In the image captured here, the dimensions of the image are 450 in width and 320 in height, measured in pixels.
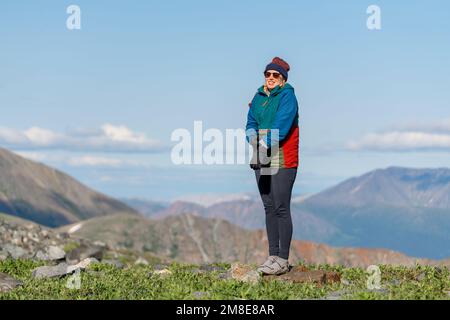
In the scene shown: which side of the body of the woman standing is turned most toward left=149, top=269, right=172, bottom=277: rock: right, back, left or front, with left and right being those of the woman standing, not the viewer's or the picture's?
right

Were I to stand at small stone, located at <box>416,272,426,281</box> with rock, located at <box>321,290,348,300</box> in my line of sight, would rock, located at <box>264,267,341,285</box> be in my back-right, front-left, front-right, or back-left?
front-right

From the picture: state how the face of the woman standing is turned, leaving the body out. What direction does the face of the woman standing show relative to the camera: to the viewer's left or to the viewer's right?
to the viewer's left

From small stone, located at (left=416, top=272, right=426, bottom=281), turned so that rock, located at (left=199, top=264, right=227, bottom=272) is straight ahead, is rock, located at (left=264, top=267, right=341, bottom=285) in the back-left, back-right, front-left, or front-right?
front-left

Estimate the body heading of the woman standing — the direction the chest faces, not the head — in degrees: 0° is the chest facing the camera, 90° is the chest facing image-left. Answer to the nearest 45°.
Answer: approximately 45°

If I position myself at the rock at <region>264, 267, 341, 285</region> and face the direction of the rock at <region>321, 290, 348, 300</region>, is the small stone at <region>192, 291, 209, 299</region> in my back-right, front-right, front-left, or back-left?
front-right

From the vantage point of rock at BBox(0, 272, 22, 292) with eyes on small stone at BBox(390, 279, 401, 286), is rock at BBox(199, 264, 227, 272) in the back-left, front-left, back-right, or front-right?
front-left

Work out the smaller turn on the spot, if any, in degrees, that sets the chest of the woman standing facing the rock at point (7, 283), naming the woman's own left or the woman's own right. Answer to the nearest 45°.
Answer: approximately 45° to the woman's own right
